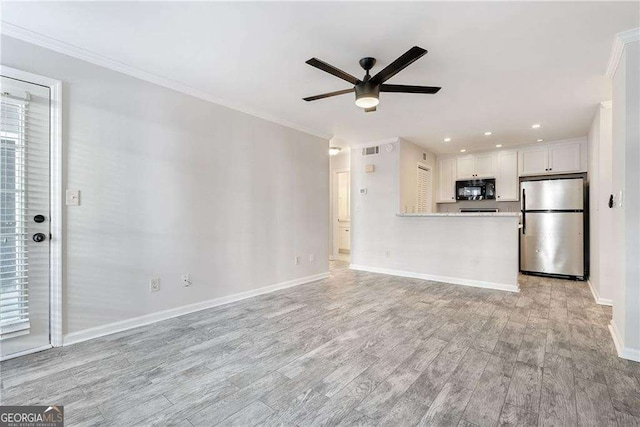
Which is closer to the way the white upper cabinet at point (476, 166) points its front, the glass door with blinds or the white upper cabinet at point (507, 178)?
the glass door with blinds

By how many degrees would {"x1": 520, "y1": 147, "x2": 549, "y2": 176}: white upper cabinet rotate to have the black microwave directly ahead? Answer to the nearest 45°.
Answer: approximately 90° to its right

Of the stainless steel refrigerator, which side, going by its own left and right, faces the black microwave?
right

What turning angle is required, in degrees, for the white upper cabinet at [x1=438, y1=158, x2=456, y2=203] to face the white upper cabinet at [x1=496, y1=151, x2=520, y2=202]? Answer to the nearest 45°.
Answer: approximately 90° to its left

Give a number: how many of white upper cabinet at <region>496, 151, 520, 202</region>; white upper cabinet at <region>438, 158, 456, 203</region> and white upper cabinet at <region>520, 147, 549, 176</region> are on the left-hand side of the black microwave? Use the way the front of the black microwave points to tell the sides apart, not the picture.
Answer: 2

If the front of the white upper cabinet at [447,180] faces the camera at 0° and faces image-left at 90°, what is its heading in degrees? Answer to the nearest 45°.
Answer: approximately 0°
